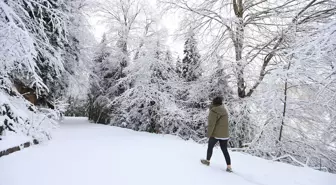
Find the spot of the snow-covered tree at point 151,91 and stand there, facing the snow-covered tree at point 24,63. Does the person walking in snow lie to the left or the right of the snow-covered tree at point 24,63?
left

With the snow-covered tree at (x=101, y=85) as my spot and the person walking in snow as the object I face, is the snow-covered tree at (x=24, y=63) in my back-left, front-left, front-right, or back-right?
front-right

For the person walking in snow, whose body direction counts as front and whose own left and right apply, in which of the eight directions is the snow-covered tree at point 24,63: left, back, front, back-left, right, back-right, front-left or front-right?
front-left

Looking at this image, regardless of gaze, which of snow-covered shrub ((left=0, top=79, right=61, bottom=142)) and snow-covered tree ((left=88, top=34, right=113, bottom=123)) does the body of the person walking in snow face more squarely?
the snow-covered tree

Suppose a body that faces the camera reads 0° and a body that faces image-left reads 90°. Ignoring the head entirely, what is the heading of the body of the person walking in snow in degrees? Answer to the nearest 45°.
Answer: approximately 135°

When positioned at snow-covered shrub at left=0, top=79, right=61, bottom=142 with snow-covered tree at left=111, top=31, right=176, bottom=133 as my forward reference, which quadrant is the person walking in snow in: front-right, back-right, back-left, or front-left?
front-right

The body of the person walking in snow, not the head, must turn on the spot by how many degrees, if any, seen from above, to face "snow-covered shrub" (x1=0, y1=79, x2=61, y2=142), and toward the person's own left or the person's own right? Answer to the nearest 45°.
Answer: approximately 45° to the person's own left

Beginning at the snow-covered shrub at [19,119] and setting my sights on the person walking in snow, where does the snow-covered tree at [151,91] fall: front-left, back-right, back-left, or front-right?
front-left

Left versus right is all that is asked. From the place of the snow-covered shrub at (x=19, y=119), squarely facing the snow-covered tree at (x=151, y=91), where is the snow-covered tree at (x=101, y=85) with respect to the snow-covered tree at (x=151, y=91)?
left

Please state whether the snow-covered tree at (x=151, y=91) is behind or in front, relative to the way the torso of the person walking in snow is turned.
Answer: in front

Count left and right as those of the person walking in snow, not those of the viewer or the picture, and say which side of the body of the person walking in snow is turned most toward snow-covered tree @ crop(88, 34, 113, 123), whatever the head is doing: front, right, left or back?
front
